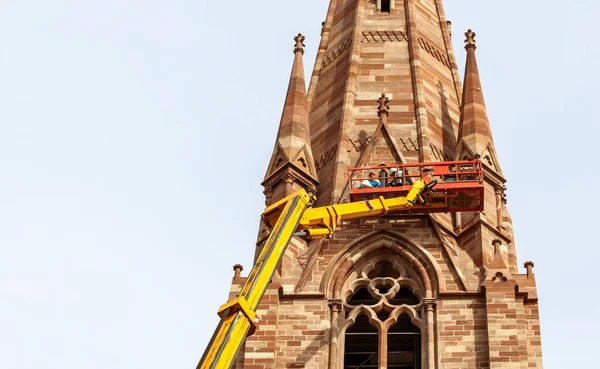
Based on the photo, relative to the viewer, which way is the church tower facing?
toward the camera
